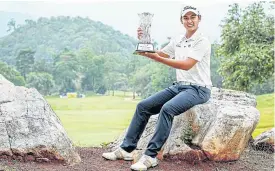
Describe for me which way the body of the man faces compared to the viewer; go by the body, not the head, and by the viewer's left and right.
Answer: facing the viewer and to the left of the viewer

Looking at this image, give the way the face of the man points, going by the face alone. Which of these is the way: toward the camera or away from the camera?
toward the camera

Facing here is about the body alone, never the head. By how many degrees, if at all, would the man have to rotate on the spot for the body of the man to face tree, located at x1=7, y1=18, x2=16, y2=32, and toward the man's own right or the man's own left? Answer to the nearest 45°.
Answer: approximately 90° to the man's own right

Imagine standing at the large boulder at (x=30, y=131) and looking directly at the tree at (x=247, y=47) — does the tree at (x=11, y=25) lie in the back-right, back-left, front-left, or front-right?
front-left

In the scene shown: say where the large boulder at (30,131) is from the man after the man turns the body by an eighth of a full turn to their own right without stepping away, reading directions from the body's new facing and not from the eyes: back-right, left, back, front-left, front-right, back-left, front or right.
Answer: front

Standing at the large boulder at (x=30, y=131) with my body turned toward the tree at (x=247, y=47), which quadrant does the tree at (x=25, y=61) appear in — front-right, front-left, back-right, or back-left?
front-left

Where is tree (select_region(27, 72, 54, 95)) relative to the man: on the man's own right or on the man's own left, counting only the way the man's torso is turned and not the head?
on the man's own right

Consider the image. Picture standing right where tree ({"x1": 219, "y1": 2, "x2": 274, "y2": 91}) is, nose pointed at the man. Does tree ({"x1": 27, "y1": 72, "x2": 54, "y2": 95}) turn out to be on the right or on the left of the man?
right
